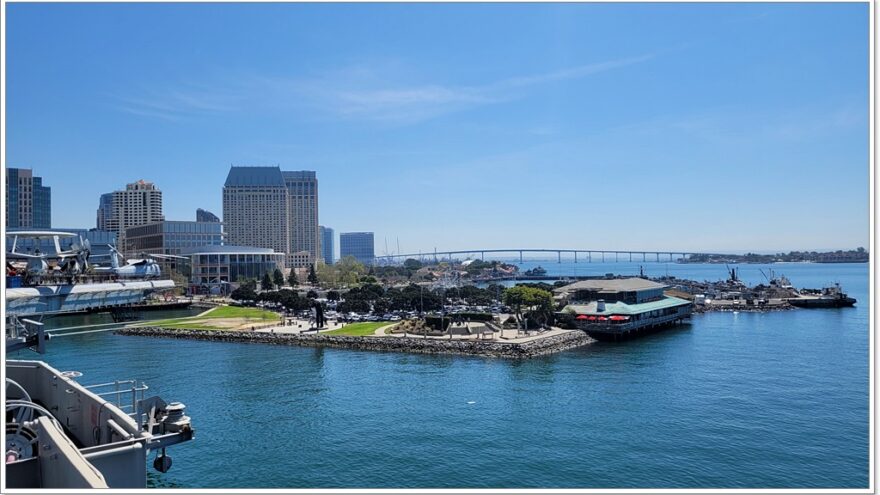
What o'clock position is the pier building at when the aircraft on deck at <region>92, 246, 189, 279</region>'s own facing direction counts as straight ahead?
The pier building is roughly at 11 o'clock from the aircraft on deck.

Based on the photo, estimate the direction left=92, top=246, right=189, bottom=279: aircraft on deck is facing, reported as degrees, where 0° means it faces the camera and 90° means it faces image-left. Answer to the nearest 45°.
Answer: approximately 270°
